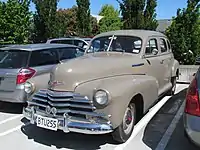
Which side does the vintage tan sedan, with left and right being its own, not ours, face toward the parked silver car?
right

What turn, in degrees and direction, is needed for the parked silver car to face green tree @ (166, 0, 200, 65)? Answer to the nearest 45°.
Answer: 0° — it already faces it

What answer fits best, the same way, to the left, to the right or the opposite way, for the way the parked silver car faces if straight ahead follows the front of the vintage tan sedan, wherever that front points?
the opposite way

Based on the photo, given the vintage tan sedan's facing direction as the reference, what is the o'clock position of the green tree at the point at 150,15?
The green tree is roughly at 5 o'clock from the vintage tan sedan.

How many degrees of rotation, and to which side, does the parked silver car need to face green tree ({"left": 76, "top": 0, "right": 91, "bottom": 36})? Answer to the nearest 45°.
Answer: approximately 45° to its left

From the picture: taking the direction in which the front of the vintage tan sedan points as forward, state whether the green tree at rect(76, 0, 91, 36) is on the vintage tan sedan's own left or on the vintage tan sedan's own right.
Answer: on the vintage tan sedan's own right

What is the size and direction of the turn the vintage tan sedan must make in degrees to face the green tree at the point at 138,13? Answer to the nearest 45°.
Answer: approximately 135° to its right

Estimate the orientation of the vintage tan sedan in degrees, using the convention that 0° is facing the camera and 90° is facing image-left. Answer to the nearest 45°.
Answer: approximately 45°

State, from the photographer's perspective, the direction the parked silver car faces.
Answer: facing away from the viewer and to the right of the viewer

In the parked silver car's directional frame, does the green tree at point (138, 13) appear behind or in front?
in front

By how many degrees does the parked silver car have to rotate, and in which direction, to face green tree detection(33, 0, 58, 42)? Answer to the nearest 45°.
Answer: approximately 45° to its left

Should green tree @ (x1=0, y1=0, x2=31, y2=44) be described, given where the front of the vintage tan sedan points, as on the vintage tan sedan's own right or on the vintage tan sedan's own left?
on the vintage tan sedan's own right

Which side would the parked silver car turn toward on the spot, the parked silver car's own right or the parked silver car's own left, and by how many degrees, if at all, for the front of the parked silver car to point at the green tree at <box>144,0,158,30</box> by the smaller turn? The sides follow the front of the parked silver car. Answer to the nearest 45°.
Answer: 0° — it already faces it
